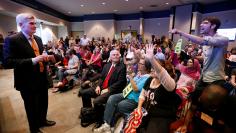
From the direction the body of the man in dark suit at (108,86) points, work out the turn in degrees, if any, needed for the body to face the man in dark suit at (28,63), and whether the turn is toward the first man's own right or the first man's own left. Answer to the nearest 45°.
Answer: approximately 45° to the first man's own right

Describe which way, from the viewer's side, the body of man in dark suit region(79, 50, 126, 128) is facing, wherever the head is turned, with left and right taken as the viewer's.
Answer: facing the viewer and to the left of the viewer

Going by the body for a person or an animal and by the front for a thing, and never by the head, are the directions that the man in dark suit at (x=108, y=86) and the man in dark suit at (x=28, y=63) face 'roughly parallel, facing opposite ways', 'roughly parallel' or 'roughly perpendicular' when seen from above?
roughly perpendicular

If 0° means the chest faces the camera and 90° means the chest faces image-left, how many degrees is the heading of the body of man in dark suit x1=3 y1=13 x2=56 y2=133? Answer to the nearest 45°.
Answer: approximately 315°

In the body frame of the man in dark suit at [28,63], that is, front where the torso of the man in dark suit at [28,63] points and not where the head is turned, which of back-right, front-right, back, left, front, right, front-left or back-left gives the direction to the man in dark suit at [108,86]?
front-left

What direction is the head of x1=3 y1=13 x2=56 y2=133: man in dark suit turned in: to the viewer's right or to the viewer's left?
to the viewer's right

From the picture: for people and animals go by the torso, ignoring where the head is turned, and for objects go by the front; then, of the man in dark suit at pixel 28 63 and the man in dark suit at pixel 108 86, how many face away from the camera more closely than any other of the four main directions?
0
